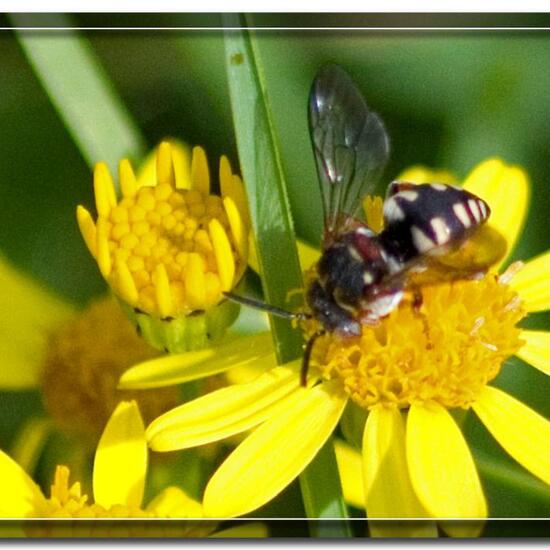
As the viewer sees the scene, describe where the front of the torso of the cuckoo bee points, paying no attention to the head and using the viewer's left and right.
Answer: facing the viewer and to the left of the viewer
